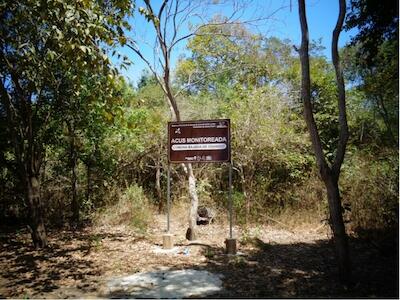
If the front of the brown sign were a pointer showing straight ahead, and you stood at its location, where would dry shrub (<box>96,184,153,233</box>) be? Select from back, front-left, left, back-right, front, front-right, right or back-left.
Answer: back-right

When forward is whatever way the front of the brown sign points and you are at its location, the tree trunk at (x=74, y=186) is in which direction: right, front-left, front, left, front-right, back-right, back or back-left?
back-right

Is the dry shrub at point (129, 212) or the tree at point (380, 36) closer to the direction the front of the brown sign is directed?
the tree

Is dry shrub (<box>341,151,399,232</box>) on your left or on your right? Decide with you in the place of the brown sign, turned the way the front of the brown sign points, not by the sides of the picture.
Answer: on your left

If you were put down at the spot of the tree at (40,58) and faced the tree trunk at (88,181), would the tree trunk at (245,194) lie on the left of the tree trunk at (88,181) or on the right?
right

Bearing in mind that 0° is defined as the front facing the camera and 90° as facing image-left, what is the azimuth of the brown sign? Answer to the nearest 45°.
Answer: approximately 0°

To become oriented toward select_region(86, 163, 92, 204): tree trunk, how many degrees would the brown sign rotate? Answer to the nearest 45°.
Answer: approximately 135° to its right

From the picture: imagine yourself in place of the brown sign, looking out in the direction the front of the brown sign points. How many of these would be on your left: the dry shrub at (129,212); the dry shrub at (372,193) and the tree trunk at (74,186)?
1

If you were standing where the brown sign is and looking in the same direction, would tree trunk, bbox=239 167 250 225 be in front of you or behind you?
behind

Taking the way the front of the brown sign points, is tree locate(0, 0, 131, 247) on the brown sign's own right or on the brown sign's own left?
on the brown sign's own right
